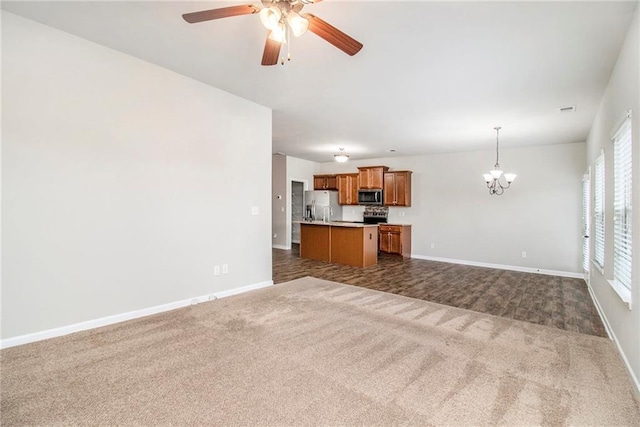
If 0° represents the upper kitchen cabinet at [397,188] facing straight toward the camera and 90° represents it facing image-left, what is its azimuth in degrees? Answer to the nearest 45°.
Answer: approximately 45°

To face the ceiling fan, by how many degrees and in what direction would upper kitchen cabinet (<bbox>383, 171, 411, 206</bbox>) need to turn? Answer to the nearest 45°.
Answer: approximately 45° to its left

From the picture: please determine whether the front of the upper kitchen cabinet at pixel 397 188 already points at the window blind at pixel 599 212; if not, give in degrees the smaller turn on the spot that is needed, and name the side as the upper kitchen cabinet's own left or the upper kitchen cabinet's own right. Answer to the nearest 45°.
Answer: approximately 90° to the upper kitchen cabinet's own left

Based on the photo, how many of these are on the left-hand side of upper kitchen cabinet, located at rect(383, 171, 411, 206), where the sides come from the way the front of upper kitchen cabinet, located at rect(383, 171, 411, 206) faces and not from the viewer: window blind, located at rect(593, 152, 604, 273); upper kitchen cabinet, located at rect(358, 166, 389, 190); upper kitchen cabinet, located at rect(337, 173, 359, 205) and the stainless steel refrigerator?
1

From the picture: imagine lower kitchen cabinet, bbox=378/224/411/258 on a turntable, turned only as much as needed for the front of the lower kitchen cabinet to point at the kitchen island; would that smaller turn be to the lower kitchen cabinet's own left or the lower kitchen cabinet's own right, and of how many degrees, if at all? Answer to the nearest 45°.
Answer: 0° — it already faces it

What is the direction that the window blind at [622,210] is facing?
to the viewer's left

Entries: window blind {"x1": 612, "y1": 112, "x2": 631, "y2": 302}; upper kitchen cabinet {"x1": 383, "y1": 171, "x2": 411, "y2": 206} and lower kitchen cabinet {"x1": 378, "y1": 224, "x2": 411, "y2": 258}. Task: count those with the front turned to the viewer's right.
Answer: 0

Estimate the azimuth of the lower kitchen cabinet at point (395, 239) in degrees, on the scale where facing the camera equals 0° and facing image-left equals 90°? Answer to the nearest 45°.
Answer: approximately 45°

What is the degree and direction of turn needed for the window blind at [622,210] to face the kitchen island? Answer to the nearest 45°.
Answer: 0° — it already faces it

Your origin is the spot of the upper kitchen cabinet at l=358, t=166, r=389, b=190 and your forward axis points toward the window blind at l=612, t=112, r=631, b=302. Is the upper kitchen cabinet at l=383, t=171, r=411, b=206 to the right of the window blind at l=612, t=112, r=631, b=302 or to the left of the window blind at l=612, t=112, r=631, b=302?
left

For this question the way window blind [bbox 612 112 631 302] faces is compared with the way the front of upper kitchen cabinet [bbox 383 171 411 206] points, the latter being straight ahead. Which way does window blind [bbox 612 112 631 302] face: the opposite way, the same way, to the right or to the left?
to the right

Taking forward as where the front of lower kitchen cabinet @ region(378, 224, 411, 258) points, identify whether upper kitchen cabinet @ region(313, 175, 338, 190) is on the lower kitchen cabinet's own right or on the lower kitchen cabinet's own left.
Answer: on the lower kitchen cabinet's own right

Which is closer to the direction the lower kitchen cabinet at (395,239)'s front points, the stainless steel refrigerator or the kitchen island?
the kitchen island
